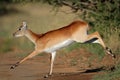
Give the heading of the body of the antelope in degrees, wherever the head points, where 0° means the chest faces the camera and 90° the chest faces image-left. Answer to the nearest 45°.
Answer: approximately 90°
